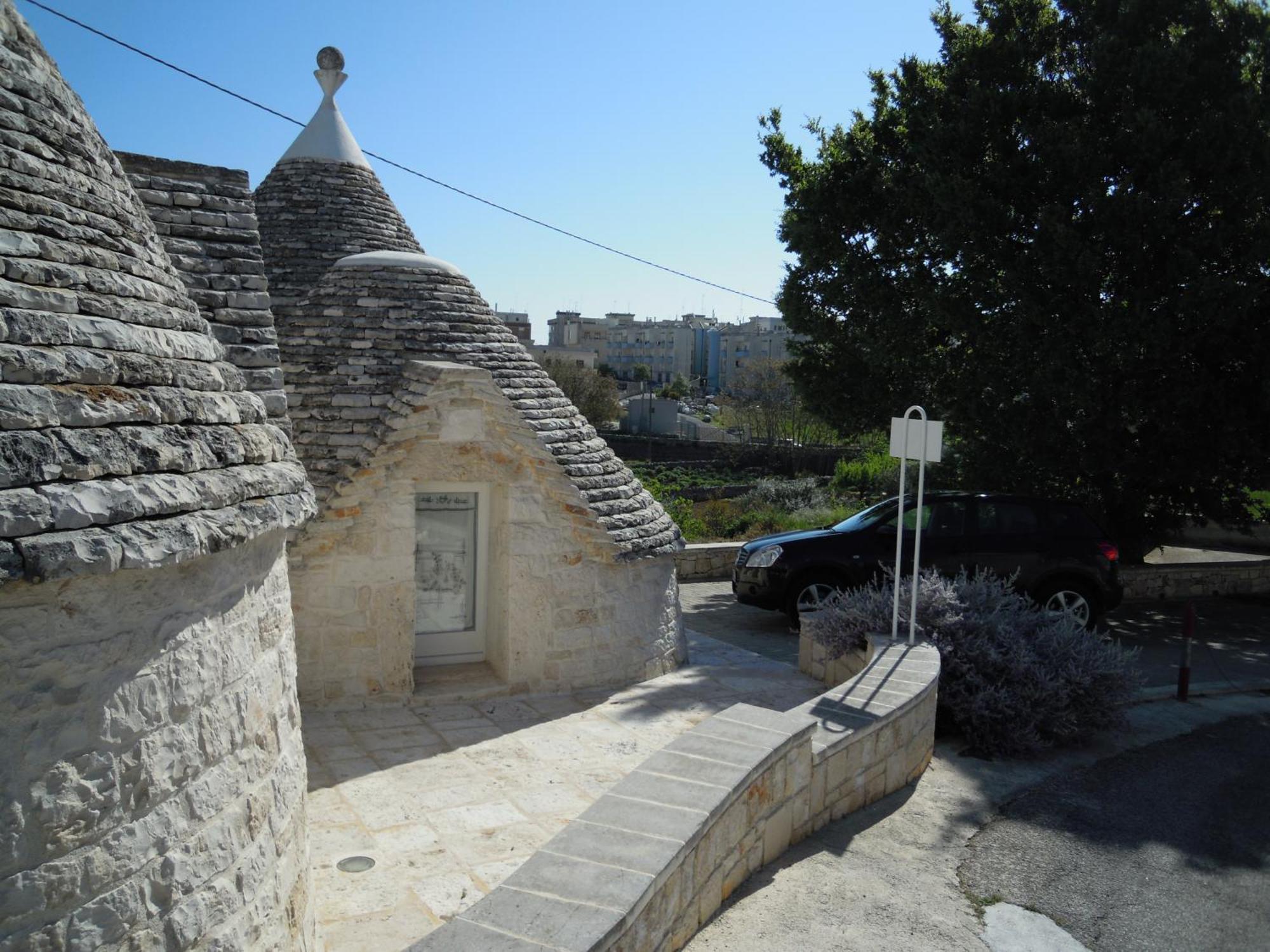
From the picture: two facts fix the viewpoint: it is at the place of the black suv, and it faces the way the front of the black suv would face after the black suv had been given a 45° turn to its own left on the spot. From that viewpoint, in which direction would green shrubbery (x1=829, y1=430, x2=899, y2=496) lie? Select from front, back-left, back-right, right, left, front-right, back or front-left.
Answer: back-right

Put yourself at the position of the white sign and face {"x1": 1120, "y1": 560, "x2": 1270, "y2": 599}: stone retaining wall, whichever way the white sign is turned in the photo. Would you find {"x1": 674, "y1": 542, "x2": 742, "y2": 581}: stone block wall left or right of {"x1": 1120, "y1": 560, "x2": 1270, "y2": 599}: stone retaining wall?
left

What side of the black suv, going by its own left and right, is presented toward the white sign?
left

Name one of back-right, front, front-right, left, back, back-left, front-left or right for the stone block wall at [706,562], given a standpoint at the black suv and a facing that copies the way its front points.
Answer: front-right

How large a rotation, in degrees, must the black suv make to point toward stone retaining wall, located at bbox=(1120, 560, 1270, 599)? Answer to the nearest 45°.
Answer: approximately 135° to its right

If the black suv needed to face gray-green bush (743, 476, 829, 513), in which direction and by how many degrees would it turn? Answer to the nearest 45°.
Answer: approximately 90° to its right

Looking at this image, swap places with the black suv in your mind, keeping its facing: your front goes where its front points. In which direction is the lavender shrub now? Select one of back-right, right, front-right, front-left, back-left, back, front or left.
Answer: left

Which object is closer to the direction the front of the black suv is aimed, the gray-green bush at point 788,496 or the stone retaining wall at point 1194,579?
the gray-green bush

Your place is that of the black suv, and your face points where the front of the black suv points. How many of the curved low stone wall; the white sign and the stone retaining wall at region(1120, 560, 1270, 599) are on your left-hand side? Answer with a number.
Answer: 2

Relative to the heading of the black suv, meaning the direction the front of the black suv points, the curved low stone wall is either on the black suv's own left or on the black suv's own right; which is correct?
on the black suv's own left

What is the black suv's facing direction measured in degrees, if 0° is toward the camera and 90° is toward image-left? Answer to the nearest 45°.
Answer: approximately 90°
